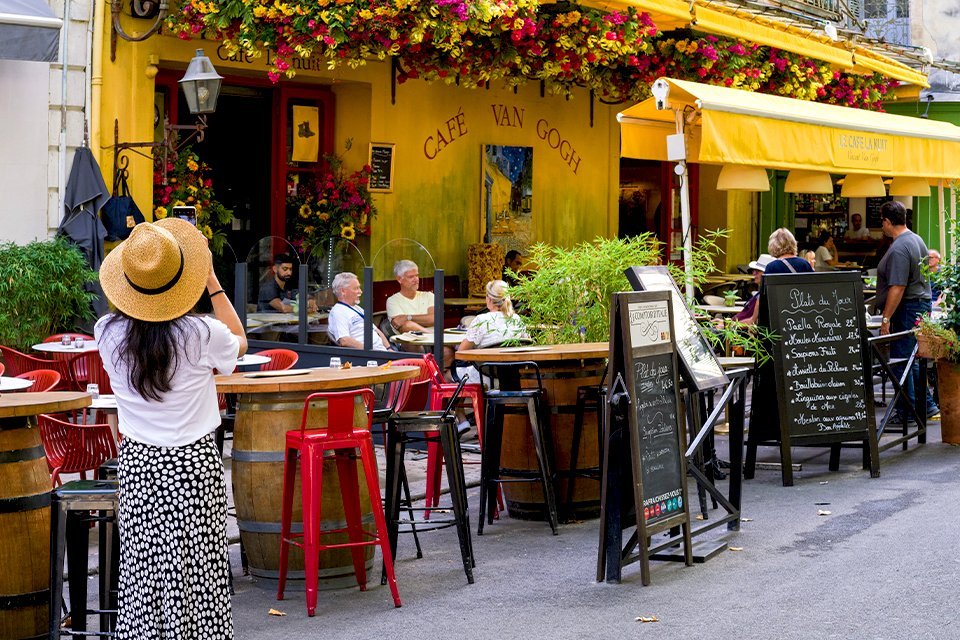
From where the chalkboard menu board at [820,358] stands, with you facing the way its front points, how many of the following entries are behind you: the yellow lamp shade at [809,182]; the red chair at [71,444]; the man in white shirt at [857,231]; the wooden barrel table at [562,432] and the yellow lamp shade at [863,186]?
3

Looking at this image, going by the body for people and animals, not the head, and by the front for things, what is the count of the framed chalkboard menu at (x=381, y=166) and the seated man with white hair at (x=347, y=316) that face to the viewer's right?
1

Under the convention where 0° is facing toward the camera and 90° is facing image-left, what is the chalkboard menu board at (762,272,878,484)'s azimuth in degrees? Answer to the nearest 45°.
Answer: approximately 0°

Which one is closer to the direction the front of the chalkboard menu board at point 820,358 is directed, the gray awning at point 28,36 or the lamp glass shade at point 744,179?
the gray awning

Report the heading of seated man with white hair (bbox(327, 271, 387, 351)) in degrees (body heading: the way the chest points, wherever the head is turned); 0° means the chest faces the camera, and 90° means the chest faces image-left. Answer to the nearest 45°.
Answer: approximately 270°

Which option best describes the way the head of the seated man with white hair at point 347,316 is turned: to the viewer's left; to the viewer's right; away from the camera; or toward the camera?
to the viewer's right

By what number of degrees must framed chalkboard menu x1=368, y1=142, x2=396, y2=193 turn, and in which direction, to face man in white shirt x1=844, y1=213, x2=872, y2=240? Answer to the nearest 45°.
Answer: approximately 135° to its left

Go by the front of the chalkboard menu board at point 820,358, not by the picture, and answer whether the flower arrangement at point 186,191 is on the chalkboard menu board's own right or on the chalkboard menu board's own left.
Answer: on the chalkboard menu board's own right

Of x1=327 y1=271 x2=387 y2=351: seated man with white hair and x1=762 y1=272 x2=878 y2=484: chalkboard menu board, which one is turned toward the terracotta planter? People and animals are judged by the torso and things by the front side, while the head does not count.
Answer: the seated man with white hair

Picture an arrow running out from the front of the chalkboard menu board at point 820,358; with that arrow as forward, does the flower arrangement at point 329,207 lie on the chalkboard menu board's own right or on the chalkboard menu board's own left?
on the chalkboard menu board's own right

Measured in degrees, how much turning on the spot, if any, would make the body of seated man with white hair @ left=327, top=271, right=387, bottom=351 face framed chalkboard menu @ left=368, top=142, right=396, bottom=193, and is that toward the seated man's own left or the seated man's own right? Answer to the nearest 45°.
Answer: approximately 90° to the seated man's own left

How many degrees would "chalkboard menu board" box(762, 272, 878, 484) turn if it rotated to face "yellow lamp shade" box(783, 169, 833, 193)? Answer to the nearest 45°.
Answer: approximately 180°

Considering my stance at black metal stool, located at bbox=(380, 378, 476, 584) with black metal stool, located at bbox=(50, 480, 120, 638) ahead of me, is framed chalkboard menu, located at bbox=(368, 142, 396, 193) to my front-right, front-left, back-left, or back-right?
back-right

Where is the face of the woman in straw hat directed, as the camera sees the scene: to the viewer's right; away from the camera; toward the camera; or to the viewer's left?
away from the camera

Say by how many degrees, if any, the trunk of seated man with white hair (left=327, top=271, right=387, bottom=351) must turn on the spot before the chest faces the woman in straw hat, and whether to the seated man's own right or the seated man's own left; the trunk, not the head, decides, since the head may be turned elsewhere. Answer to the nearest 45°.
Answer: approximately 90° to the seated man's own right
